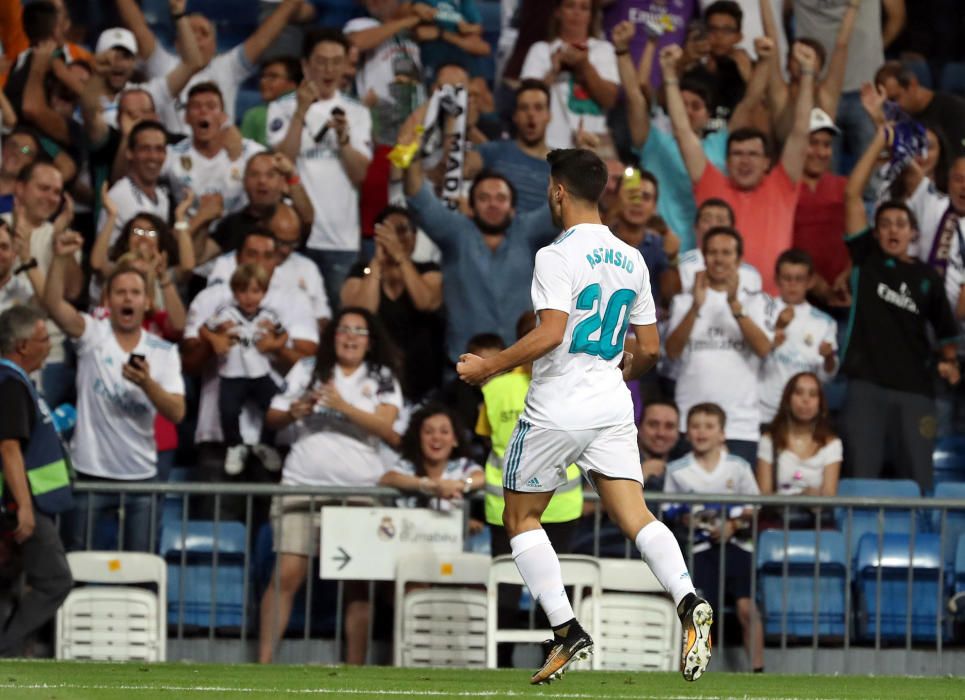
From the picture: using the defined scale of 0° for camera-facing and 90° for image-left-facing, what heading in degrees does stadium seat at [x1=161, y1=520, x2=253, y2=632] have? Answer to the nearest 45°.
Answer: approximately 0°

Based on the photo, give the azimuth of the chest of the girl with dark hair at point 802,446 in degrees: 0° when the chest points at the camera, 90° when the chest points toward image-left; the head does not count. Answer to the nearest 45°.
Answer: approximately 0°

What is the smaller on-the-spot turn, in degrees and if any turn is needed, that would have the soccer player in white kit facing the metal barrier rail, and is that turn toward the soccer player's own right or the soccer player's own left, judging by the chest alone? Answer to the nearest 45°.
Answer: approximately 45° to the soccer player's own right

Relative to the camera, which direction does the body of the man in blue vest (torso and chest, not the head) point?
to the viewer's right
